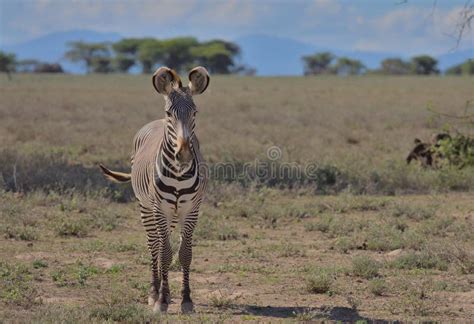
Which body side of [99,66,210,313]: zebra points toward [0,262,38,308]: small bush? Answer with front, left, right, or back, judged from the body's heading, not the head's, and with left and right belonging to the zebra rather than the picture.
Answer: right

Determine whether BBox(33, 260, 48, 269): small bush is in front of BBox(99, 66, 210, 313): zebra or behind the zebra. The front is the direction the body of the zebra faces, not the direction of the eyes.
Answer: behind

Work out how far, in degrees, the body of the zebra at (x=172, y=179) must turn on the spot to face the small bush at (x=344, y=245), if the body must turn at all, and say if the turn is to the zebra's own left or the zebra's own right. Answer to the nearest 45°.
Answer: approximately 135° to the zebra's own left

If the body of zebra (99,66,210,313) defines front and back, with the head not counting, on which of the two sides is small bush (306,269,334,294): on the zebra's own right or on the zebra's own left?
on the zebra's own left

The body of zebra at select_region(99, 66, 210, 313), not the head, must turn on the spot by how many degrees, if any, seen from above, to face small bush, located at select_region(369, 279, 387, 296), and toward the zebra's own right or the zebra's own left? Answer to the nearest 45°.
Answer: approximately 90° to the zebra's own left

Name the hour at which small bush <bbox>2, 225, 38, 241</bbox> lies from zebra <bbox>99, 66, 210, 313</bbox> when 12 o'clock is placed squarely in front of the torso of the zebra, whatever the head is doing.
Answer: The small bush is roughly at 5 o'clock from the zebra.

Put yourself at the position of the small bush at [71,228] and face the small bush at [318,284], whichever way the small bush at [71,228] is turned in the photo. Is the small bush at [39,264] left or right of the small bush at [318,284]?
right

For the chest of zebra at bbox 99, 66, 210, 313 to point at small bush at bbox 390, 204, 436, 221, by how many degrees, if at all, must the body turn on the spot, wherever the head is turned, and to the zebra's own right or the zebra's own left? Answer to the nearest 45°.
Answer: approximately 135° to the zebra's own left

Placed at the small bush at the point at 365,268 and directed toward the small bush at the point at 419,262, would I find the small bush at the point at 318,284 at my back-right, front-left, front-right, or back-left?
back-right

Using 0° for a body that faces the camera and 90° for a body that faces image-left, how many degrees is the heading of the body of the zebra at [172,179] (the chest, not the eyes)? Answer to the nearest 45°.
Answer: approximately 0°
